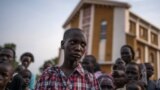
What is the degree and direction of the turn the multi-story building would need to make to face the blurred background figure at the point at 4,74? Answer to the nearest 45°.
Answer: approximately 45° to its left
